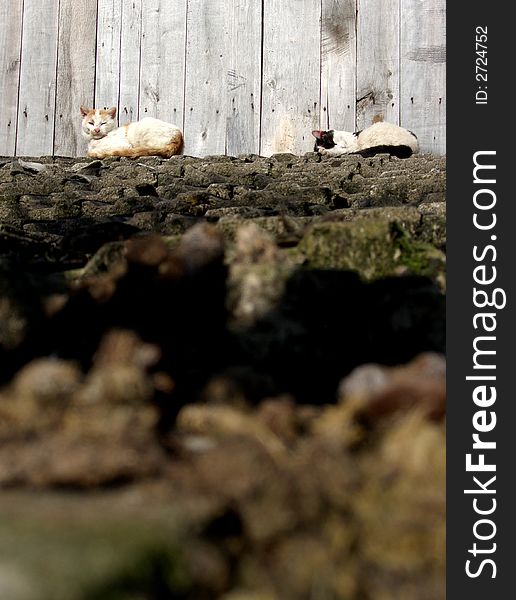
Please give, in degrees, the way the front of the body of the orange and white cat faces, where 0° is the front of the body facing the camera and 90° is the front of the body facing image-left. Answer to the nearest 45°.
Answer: approximately 90°

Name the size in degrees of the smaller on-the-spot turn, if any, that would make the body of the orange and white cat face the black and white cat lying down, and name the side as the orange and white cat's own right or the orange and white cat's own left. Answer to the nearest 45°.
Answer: approximately 135° to the orange and white cat's own left

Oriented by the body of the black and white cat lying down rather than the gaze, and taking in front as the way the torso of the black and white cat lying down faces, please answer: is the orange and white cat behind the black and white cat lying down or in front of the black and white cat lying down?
in front

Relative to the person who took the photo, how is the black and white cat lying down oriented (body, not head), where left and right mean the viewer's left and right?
facing to the left of the viewer

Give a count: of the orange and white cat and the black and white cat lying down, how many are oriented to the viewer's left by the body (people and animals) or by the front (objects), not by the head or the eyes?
2
